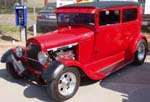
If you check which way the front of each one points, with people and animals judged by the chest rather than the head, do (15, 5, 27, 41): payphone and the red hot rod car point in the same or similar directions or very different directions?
same or similar directions

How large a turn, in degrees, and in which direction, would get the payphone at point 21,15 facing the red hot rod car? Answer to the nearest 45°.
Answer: approximately 45° to its left

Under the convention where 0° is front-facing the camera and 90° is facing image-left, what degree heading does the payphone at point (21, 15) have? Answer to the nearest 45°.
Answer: approximately 45°

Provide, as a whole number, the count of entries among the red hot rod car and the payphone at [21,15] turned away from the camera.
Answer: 0

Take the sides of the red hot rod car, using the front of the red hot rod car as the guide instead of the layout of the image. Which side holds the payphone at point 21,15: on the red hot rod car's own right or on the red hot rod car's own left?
on the red hot rod car's own right
